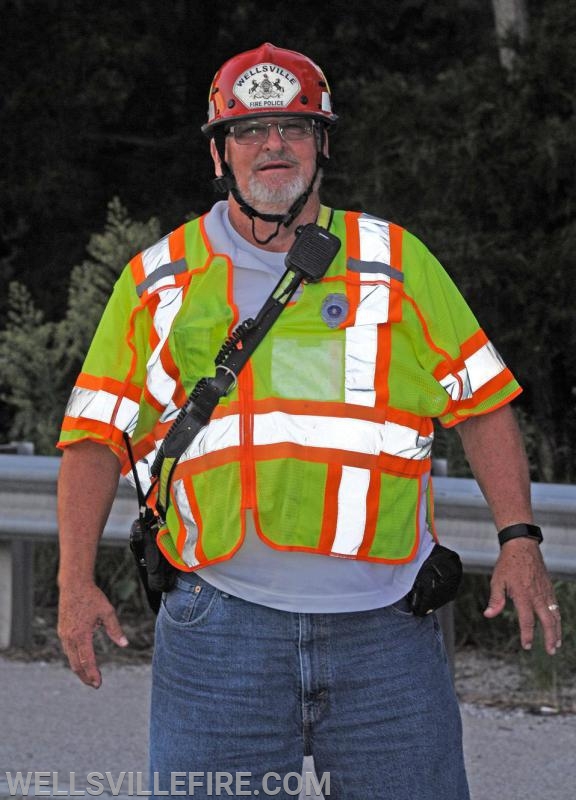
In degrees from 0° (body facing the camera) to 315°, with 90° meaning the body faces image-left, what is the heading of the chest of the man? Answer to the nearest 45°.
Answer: approximately 0°

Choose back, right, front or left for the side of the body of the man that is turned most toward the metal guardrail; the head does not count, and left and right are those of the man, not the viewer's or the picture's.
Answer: back
